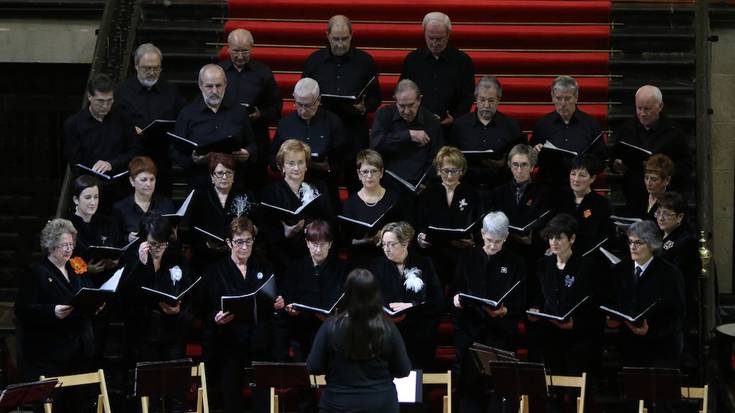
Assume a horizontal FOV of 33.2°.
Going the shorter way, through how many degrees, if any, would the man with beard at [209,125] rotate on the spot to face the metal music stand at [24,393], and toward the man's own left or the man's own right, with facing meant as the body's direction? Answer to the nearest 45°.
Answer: approximately 45° to the man's own right

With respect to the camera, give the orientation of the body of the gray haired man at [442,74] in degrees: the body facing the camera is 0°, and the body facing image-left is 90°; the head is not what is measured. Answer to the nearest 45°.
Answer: approximately 0°

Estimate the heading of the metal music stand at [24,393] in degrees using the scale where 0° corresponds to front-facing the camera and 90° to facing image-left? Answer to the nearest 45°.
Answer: approximately 135°

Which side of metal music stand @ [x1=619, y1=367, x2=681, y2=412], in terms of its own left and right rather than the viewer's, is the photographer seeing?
back
